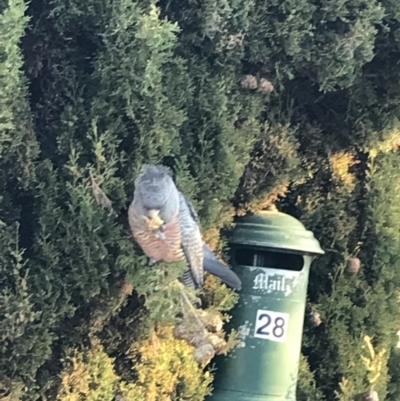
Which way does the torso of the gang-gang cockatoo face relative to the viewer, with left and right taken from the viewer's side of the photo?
facing the viewer and to the left of the viewer

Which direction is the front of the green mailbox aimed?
toward the camera

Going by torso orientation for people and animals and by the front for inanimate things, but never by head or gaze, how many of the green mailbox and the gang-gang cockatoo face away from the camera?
0

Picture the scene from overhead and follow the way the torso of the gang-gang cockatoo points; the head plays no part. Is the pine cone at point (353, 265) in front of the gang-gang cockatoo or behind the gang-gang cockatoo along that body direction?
behind
